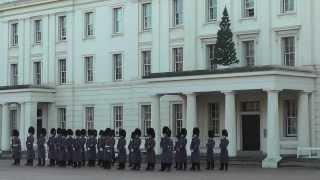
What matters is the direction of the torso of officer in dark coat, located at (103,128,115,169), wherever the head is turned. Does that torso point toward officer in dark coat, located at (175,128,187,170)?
no

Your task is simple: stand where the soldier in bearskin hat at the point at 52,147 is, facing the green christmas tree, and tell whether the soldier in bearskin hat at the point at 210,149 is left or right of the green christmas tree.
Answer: right

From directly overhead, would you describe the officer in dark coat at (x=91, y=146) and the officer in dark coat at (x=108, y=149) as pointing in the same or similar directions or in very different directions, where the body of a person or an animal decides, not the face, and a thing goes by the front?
same or similar directions

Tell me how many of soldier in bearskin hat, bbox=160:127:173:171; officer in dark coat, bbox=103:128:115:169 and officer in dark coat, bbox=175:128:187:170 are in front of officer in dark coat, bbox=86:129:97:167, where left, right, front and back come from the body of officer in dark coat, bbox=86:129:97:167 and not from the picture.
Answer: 0

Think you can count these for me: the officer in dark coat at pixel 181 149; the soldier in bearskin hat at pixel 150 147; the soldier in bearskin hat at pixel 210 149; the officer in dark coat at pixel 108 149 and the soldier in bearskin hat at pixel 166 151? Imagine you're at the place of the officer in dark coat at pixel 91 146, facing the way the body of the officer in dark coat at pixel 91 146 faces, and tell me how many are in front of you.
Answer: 0

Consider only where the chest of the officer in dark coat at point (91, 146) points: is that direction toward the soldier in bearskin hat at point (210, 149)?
no
